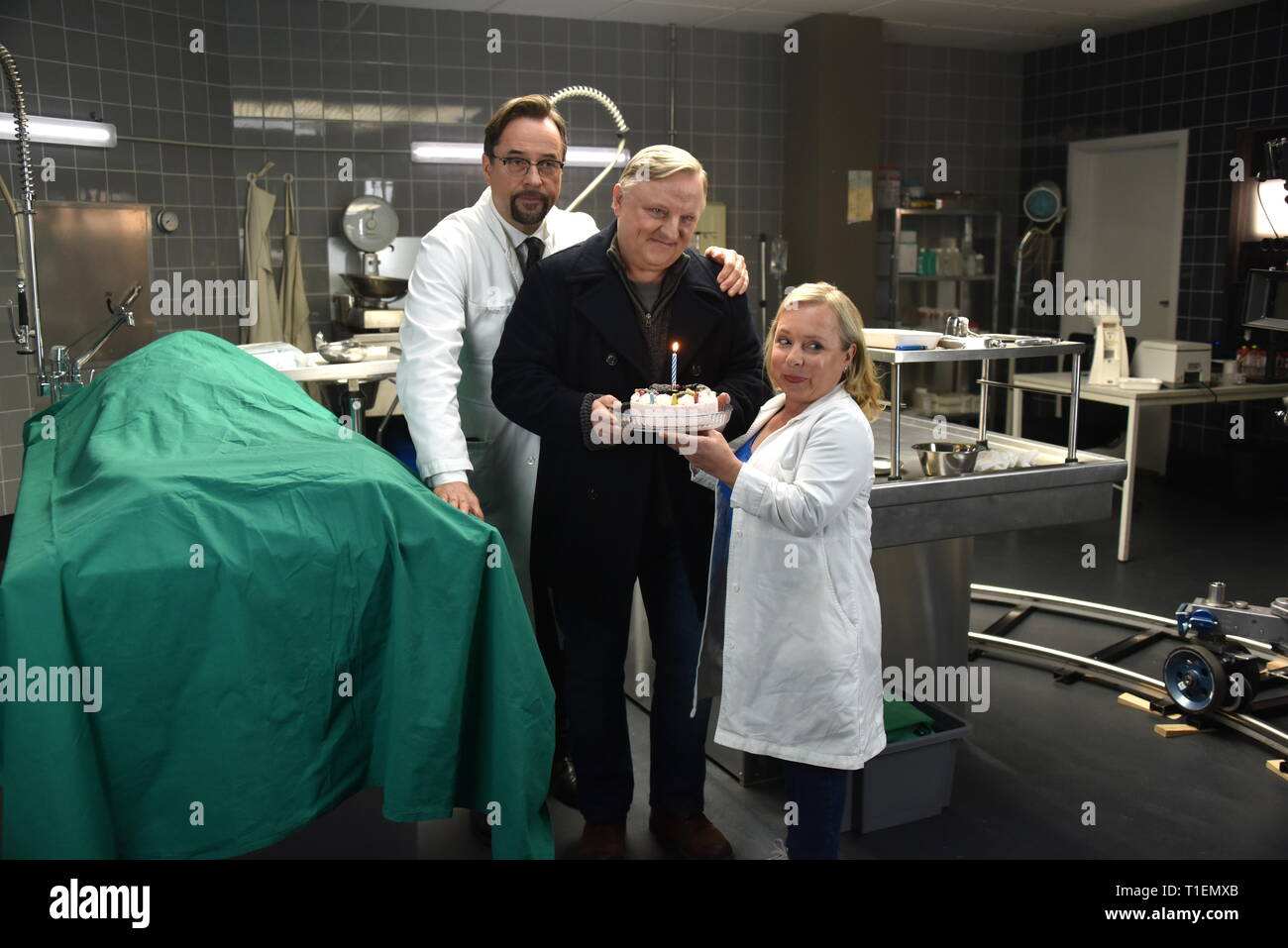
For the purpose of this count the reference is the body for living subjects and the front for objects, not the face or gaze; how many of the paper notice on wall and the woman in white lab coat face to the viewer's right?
0

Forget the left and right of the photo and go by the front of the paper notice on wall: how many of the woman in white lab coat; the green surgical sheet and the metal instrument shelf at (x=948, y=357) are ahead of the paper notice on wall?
3

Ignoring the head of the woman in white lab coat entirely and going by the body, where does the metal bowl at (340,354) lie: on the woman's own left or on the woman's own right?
on the woman's own right

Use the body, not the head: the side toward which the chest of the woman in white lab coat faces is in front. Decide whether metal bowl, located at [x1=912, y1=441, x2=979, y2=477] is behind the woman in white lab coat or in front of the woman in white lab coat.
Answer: behind

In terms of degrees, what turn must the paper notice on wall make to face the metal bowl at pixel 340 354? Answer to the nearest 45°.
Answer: approximately 45° to its right

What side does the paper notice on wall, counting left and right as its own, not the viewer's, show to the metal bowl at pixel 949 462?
front

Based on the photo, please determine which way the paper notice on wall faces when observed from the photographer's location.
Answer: facing the viewer

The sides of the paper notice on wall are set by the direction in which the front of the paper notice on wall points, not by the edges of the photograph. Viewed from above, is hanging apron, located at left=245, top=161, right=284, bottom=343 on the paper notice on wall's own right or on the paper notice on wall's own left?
on the paper notice on wall's own right

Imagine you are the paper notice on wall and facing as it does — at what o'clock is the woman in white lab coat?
The woman in white lab coat is roughly at 12 o'clock from the paper notice on wall.

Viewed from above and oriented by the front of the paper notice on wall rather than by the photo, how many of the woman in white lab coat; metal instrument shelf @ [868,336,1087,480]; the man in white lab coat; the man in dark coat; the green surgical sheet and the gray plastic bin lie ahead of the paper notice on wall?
6

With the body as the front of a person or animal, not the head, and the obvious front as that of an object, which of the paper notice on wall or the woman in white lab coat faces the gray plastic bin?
the paper notice on wall

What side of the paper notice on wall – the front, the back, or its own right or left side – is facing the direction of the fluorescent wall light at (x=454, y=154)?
right

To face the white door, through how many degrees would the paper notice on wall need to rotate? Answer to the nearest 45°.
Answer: approximately 90° to its left

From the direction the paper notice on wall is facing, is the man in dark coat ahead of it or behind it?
ahead
